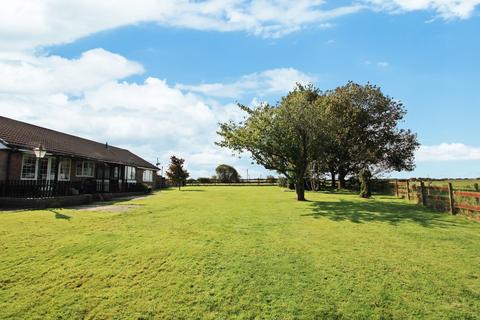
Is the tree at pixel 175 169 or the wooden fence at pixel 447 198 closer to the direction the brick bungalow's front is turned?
the wooden fence

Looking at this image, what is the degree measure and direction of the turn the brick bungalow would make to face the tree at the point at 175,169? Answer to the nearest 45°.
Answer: approximately 90° to its left

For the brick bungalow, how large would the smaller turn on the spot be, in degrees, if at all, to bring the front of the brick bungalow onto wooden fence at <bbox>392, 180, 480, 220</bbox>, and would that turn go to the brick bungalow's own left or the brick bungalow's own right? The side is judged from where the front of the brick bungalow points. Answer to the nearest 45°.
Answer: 0° — it already faces it

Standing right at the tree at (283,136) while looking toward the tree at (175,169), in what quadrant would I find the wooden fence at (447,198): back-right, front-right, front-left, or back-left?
back-right

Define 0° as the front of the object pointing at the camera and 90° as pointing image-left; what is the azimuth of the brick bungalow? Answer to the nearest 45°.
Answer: approximately 315°

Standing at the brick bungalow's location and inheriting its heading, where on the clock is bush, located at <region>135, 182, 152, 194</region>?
The bush is roughly at 9 o'clock from the brick bungalow.

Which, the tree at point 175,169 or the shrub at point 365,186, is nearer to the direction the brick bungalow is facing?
the shrub

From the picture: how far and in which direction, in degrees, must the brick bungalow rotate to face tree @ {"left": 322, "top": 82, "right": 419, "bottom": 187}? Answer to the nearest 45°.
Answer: approximately 45° to its left

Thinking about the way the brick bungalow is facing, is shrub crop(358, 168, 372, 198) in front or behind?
in front
